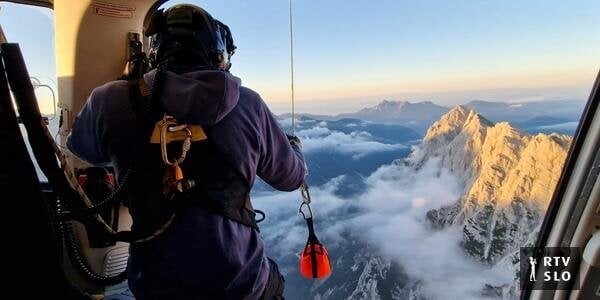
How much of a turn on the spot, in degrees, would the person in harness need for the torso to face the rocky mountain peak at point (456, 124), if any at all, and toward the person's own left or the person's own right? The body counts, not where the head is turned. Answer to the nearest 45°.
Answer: approximately 45° to the person's own right

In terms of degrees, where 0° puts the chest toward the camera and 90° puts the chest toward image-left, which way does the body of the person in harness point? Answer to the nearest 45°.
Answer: approximately 180°
